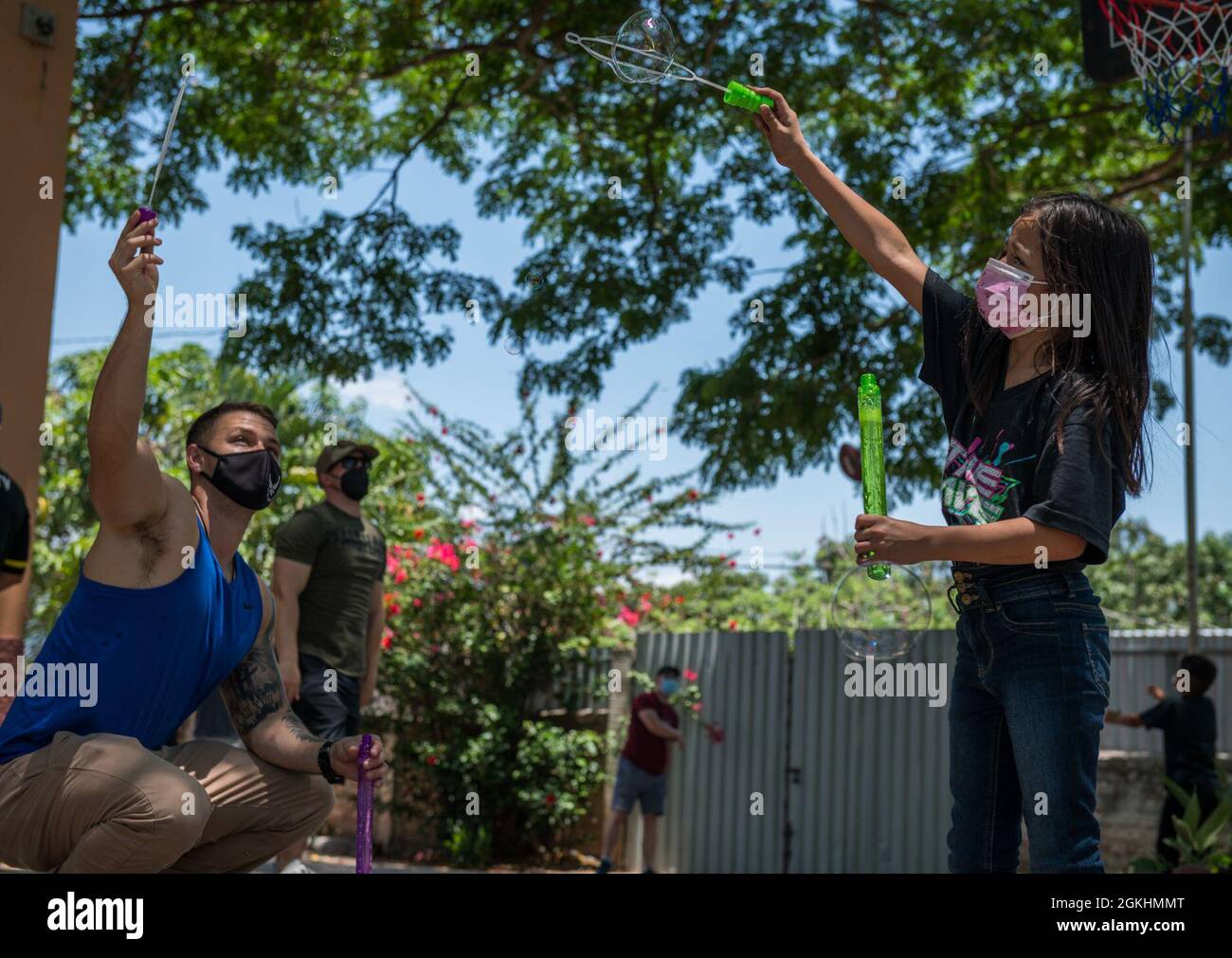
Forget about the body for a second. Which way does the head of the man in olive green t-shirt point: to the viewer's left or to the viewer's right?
to the viewer's right

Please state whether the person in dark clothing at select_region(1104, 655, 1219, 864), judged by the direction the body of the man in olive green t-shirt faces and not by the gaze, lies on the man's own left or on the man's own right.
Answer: on the man's own left

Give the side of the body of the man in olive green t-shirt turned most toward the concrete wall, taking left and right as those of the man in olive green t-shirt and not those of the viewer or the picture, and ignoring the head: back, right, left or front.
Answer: left

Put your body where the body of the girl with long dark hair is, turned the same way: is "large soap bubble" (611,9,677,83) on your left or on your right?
on your right
